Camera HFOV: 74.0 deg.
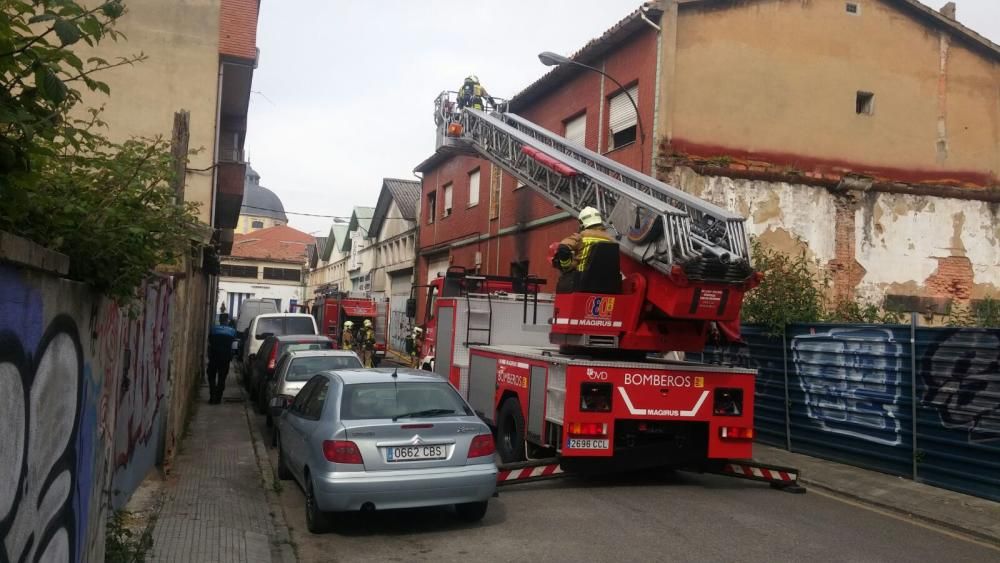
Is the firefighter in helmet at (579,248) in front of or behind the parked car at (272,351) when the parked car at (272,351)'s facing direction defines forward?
behind

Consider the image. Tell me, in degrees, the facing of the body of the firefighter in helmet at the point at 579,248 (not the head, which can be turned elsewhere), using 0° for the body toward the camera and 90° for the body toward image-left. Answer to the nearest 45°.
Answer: approximately 135°

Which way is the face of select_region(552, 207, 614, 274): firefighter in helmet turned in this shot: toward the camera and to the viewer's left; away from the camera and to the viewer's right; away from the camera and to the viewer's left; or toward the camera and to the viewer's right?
away from the camera and to the viewer's left

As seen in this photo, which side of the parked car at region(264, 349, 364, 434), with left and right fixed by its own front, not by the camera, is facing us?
back

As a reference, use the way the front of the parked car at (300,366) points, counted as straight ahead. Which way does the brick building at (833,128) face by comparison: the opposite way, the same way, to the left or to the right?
to the left

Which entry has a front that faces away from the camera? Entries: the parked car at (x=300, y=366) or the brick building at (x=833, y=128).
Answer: the parked car

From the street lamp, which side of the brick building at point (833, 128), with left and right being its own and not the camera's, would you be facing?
front

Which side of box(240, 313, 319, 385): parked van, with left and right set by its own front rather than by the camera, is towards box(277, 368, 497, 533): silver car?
back

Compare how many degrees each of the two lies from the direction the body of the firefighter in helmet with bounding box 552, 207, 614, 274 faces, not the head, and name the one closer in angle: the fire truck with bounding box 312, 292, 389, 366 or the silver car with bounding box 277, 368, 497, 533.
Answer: the fire truck

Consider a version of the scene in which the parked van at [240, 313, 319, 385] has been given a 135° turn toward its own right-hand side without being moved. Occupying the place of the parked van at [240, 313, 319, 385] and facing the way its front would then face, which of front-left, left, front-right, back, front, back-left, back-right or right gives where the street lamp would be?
front

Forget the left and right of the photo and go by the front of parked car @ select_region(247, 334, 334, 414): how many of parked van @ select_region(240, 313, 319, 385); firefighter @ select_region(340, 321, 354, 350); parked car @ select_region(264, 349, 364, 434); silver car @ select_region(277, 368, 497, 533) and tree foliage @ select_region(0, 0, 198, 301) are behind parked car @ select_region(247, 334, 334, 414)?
3

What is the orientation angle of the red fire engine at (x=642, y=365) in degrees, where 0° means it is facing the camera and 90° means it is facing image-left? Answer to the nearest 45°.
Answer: approximately 135°

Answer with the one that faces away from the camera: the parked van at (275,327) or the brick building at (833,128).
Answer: the parked van

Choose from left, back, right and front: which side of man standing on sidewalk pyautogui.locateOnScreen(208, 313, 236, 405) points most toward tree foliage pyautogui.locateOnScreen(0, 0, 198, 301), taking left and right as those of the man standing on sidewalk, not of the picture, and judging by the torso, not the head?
back

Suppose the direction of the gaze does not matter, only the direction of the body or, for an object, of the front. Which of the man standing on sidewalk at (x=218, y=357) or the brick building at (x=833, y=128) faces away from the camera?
the man standing on sidewalk

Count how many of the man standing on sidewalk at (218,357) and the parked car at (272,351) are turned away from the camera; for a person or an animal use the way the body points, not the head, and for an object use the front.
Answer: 2

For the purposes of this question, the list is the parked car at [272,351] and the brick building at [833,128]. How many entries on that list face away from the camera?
1
